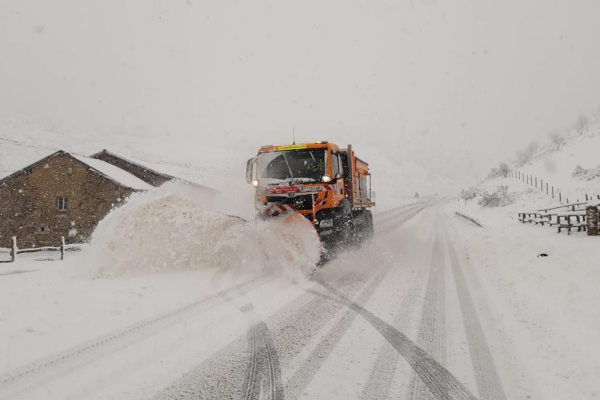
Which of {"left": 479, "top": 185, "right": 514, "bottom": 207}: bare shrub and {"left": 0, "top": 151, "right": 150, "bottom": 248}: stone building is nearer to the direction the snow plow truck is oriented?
the stone building

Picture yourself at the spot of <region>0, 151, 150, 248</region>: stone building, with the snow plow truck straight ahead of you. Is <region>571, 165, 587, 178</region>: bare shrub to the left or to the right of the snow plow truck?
left

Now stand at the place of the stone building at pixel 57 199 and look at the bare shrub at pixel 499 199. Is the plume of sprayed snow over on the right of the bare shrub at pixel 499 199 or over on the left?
right

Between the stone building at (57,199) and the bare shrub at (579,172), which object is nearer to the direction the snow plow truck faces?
the stone building

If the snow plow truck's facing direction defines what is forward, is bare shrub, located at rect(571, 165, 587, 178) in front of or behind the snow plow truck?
behind

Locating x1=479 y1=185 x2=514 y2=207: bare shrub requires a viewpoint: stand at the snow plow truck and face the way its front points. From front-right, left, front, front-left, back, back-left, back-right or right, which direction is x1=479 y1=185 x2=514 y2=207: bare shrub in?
back

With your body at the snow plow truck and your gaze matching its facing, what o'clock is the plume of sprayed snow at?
The plume of sprayed snow is roughly at 1 o'clock from the snow plow truck.

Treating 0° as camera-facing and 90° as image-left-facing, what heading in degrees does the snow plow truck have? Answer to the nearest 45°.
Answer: approximately 45°

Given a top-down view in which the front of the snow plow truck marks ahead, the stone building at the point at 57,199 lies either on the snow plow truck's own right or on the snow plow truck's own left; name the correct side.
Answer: on the snow plow truck's own right
